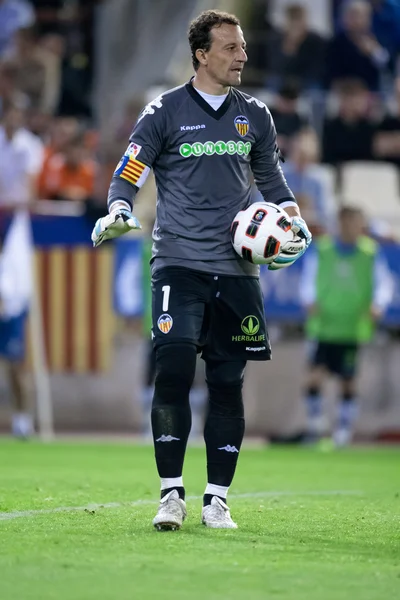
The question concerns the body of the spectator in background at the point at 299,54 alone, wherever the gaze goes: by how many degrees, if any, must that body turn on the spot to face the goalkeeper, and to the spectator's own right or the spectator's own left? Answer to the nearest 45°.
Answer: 0° — they already face them

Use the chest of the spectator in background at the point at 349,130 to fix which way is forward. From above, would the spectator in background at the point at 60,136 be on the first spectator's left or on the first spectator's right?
on the first spectator's right

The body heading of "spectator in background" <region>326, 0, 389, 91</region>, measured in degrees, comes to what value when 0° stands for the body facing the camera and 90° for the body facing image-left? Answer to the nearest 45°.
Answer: approximately 0°

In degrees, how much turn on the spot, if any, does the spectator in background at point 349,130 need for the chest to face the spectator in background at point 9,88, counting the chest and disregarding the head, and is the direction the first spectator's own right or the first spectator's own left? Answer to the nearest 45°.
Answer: approximately 90° to the first spectator's own right

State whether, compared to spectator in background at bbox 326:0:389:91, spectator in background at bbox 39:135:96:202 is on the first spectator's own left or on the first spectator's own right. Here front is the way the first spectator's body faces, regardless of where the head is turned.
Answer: on the first spectator's own right

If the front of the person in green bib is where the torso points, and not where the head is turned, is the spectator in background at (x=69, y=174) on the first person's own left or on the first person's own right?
on the first person's own right

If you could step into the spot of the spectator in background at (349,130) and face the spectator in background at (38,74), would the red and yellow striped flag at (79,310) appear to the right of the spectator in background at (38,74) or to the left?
left

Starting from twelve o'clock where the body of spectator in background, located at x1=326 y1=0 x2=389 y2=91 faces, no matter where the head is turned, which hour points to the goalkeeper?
The goalkeeper is roughly at 12 o'clock from the spectator in background.
